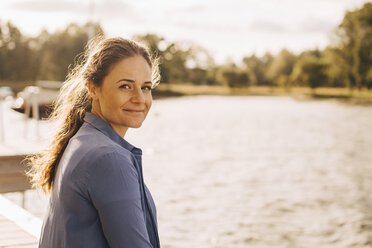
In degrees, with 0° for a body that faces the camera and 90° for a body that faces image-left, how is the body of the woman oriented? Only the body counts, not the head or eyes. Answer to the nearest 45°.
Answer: approximately 270°
